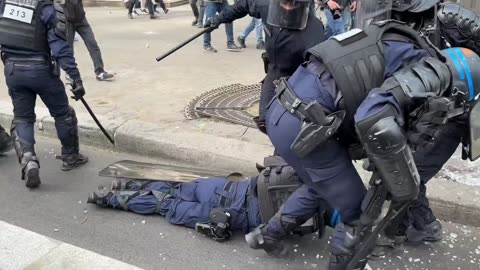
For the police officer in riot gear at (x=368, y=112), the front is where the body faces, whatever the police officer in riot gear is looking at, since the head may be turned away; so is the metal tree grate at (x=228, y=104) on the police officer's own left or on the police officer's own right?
on the police officer's own left

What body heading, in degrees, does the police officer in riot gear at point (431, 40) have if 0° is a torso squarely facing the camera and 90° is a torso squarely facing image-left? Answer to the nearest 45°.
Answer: approximately 45°

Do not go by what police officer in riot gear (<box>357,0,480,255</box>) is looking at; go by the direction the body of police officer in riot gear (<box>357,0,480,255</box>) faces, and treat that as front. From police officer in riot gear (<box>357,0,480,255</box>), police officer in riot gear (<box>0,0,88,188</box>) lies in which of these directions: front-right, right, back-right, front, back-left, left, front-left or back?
front-right
